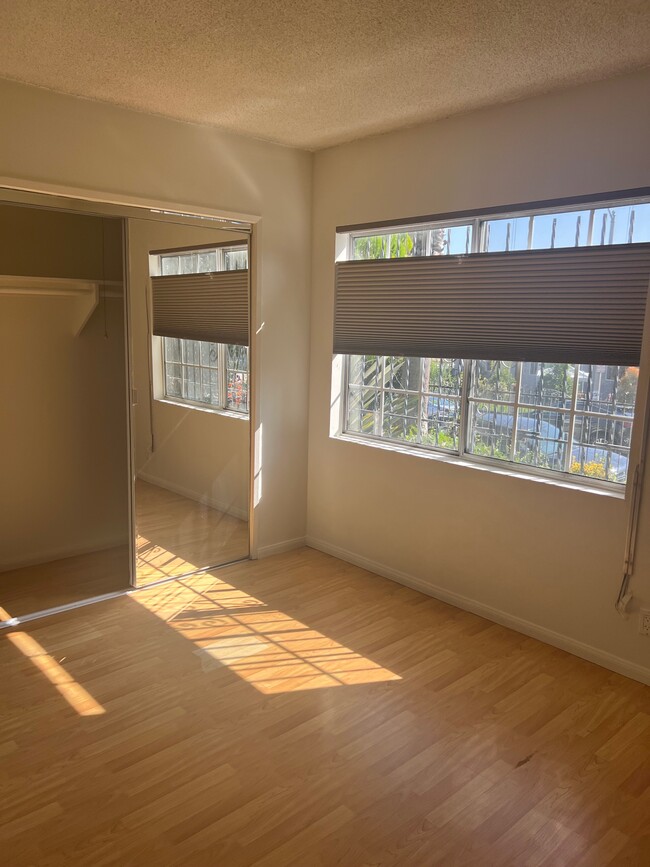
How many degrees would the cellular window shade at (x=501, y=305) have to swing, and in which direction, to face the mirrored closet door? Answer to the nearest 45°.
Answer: approximately 45° to its right

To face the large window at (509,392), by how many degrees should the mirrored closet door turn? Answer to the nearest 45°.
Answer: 0° — it already faces it

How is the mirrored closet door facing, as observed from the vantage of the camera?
facing the viewer and to the right of the viewer

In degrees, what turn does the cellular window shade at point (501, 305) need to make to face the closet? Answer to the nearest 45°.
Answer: approximately 45° to its right

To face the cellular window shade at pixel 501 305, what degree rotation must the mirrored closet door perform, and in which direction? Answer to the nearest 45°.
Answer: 0° — it already faces it

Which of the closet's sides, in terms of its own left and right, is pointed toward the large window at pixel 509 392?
front

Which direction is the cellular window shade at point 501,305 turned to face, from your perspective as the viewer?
facing the viewer and to the left of the viewer
